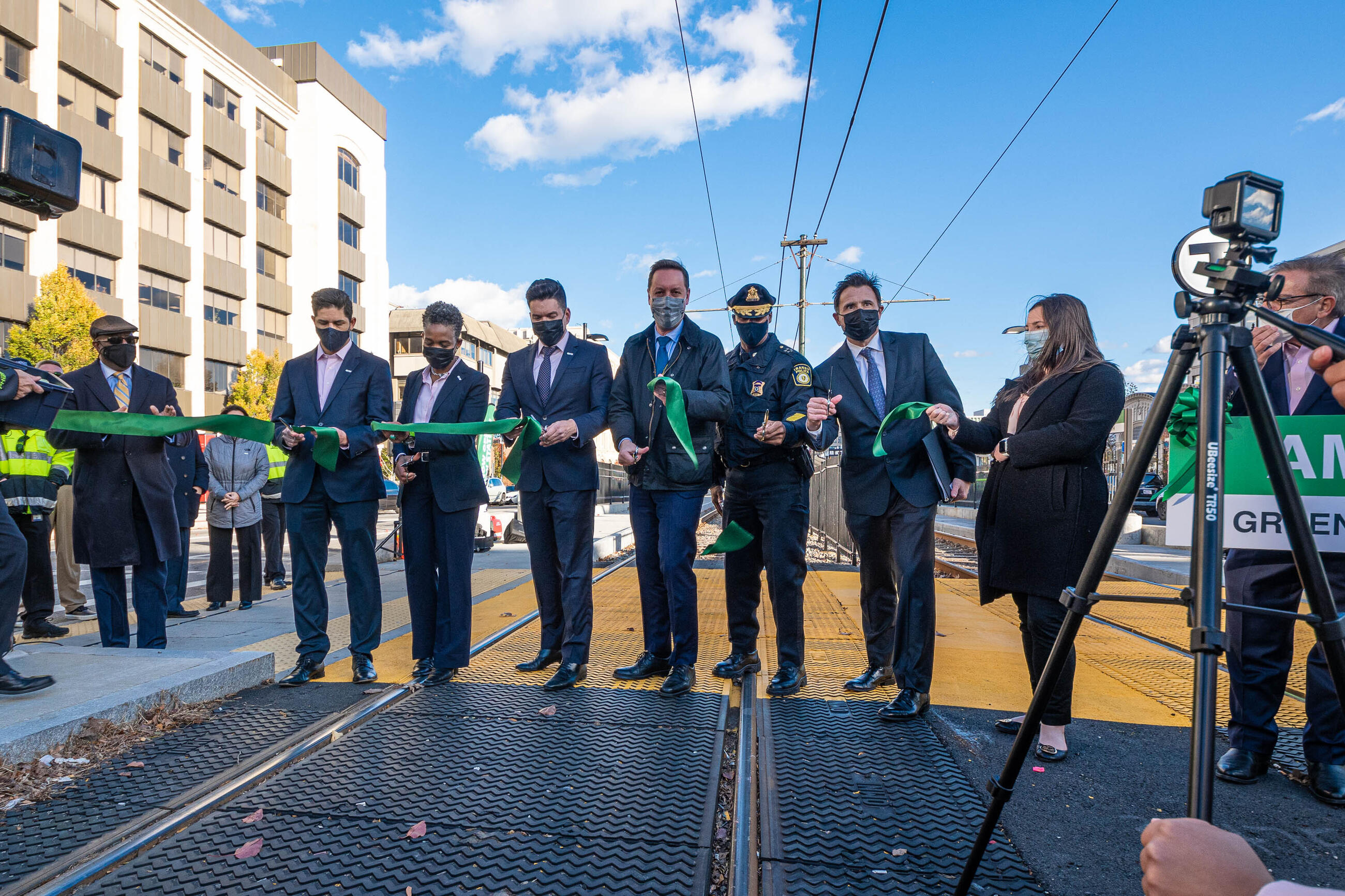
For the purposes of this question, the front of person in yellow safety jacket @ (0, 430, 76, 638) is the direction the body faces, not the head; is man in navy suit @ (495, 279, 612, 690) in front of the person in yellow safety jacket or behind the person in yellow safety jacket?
in front

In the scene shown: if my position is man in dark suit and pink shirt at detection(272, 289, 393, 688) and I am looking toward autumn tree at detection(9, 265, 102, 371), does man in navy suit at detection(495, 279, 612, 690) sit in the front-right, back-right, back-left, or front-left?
back-right

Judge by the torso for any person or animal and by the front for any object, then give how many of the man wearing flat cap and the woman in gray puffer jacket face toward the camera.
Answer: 2

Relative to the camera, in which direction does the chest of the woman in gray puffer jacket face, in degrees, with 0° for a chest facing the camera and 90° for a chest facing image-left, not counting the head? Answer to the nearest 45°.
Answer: approximately 0°

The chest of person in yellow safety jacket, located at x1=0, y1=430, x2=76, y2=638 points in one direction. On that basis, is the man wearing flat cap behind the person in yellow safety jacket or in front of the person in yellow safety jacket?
in front

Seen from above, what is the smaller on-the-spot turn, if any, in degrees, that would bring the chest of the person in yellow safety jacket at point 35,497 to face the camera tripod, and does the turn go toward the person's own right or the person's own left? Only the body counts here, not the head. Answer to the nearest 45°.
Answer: approximately 45° to the person's own right

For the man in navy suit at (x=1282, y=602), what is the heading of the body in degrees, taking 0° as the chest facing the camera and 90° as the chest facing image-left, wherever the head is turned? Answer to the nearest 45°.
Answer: approximately 45°

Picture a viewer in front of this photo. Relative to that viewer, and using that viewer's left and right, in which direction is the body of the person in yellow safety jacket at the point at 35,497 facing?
facing the viewer and to the right of the viewer
